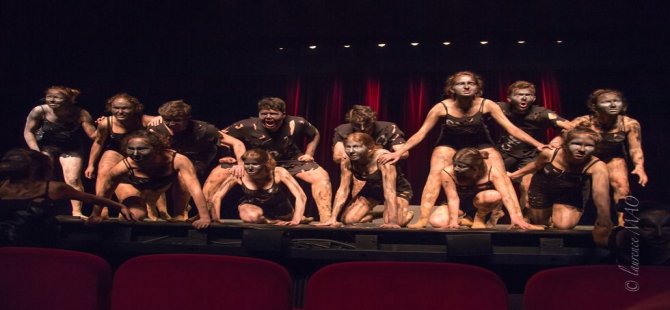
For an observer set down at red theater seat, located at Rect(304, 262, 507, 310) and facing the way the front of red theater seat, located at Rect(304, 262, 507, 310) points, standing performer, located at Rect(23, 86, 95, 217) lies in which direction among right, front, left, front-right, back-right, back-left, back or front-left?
front-left

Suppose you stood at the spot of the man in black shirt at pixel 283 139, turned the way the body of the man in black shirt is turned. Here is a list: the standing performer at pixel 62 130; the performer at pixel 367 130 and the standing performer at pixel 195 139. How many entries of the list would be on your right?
2

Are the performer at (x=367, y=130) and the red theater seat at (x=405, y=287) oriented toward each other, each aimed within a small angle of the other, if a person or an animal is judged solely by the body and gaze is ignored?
yes

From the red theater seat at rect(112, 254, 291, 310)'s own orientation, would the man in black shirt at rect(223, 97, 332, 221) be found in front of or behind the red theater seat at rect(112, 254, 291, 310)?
in front

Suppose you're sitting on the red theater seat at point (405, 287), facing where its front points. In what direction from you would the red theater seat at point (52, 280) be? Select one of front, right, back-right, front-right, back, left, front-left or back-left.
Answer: left

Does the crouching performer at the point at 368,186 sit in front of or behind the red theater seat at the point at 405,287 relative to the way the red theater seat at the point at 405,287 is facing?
in front

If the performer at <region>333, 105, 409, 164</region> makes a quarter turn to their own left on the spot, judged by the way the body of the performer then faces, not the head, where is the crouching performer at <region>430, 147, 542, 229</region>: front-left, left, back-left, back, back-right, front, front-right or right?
front-right

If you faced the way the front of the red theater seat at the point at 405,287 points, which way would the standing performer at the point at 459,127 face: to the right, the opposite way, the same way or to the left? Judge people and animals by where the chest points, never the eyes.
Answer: the opposite way

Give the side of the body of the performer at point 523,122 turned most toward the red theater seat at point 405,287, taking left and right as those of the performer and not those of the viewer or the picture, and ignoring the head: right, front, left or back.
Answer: front

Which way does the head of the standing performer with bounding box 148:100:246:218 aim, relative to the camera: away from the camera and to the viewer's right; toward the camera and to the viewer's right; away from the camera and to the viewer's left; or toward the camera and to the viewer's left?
toward the camera and to the viewer's left

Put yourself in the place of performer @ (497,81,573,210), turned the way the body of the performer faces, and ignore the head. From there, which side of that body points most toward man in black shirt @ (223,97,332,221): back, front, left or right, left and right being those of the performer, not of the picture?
right

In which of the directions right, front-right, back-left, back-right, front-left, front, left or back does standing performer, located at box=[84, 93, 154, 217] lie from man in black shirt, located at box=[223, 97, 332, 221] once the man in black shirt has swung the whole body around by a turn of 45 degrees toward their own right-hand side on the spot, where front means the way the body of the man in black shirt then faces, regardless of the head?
front-right

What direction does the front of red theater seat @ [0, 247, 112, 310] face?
away from the camera

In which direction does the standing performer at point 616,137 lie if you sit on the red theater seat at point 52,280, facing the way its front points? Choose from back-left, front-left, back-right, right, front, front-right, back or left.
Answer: right

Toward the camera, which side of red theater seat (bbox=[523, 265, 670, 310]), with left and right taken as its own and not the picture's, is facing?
back

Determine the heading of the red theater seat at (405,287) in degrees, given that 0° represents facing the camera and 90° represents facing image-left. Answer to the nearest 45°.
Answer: approximately 180°

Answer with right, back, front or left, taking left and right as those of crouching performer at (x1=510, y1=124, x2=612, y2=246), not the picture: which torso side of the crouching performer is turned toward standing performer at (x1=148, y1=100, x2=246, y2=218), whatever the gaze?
right

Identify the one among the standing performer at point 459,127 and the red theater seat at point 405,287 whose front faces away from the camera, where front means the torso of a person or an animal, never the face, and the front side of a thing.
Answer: the red theater seat
